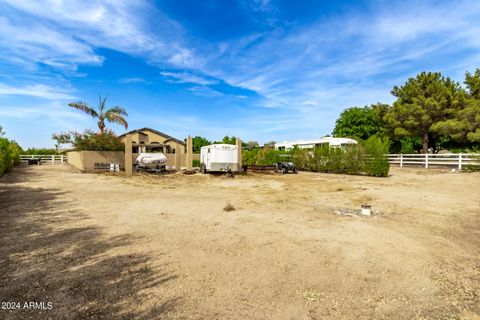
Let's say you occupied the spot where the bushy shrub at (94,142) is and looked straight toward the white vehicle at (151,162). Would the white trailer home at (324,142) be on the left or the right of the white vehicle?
left

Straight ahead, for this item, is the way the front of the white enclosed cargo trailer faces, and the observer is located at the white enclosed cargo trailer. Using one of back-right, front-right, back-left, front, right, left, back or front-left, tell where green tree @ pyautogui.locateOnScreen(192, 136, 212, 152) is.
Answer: back-left

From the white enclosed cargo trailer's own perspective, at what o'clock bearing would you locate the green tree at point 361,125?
The green tree is roughly at 9 o'clock from the white enclosed cargo trailer.

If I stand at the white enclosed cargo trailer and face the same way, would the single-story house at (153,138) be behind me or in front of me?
behind

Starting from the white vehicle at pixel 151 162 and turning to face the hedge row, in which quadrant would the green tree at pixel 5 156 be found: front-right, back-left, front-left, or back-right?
back-right

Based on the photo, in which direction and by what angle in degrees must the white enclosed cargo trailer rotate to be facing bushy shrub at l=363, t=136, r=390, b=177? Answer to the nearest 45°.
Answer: approximately 45° to its left

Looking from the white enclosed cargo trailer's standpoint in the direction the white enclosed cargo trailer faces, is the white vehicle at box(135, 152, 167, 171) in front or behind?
behind

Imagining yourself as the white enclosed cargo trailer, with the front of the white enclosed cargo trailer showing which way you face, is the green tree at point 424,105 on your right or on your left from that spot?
on your left

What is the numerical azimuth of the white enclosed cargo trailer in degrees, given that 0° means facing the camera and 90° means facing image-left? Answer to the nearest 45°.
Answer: approximately 315°

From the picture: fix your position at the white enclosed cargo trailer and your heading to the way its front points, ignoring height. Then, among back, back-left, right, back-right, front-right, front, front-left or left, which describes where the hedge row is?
front-left

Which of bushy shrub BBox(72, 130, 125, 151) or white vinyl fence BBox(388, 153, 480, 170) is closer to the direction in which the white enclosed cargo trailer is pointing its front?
the white vinyl fence
